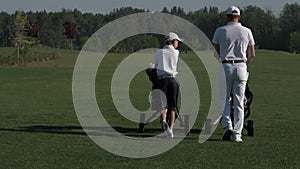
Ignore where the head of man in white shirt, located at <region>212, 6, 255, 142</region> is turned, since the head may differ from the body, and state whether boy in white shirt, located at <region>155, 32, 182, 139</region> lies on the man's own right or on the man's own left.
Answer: on the man's own left

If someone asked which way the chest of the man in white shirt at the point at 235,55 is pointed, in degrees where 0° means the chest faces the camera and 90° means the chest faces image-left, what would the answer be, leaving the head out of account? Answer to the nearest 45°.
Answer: approximately 180°
